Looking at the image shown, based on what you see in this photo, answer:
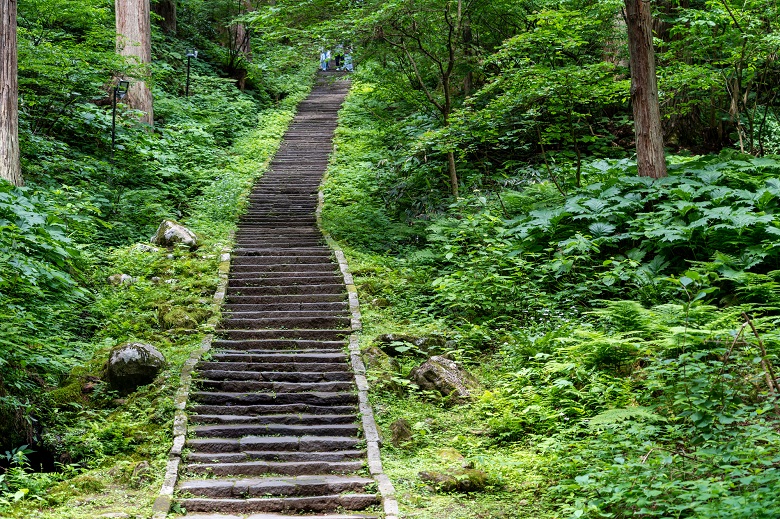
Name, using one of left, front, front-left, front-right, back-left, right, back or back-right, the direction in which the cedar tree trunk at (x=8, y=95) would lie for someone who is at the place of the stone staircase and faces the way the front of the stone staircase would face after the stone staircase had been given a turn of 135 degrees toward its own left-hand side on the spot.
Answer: left

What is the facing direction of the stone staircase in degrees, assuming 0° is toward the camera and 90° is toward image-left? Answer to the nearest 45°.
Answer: approximately 0°

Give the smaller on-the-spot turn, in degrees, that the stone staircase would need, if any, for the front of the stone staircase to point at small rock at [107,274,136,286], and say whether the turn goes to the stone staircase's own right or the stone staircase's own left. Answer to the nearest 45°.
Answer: approximately 135° to the stone staircase's own right

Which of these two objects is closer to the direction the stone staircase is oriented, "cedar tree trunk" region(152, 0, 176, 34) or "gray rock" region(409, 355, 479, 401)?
the gray rock

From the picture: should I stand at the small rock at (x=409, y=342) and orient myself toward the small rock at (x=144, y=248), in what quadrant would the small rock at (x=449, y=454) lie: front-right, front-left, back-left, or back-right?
back-left

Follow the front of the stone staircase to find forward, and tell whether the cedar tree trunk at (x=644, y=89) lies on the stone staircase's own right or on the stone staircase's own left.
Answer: on the stone staircase's own left

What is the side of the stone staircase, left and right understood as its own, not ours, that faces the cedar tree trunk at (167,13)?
back

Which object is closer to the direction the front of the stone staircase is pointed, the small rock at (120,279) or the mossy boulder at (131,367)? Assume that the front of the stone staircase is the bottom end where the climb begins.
the mossy boulder
